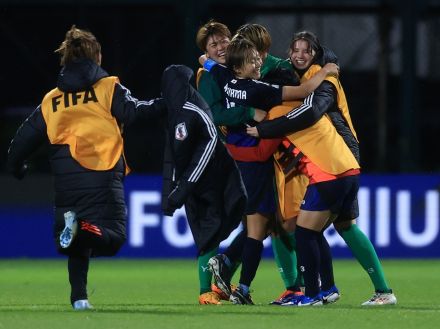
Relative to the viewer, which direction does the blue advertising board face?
toward the camera
